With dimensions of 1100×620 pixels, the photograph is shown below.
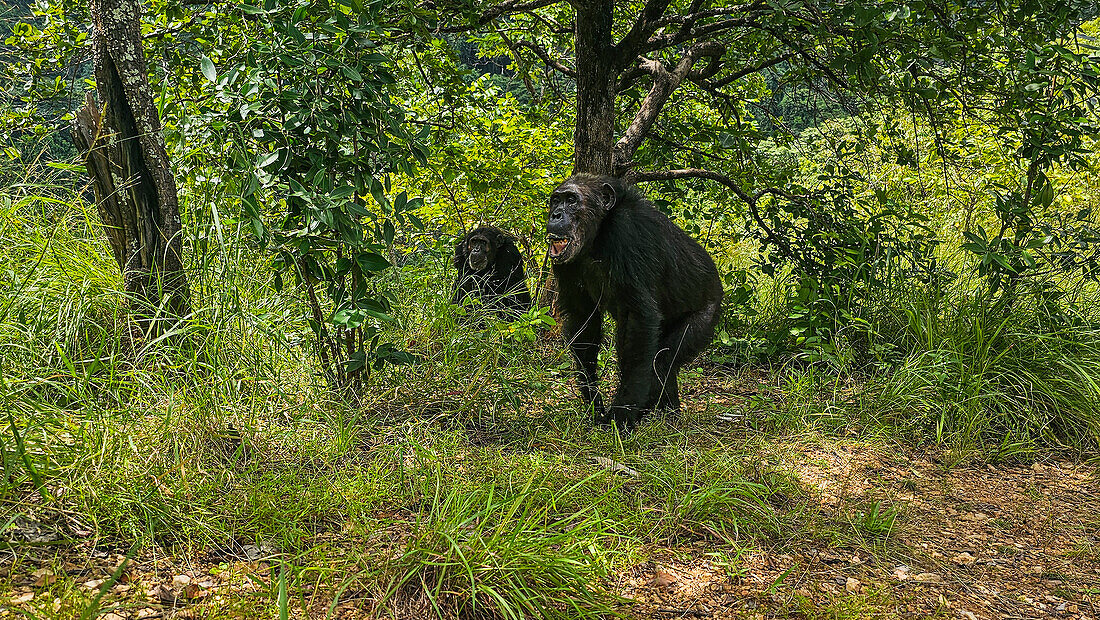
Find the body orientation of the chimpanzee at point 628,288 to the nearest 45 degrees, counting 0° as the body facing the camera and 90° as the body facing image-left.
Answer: approximately 45°

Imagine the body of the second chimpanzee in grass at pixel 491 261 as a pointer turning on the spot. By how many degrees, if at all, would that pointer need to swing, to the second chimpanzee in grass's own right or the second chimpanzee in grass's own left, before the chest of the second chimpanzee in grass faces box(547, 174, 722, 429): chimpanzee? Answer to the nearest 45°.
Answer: approximately 45° to the second chimpanzee in grass's own left

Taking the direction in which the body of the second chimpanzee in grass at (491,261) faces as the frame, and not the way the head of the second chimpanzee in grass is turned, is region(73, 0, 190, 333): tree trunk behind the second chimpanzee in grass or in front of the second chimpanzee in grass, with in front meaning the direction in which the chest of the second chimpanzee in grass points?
in front

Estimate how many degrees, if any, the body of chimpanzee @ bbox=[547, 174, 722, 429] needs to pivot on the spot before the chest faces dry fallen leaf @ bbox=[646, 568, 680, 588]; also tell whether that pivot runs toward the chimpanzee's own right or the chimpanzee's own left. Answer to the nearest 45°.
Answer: approximately 45° to the chimpanzee's own left

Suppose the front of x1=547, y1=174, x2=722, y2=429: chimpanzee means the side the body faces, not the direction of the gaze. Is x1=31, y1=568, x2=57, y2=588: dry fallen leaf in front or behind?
in front

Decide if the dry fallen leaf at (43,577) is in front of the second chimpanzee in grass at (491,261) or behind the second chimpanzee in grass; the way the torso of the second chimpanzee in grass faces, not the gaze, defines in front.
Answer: in front

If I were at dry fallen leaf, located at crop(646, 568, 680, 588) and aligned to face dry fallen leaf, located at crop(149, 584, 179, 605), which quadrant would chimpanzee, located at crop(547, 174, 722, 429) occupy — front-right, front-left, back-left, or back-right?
back-right

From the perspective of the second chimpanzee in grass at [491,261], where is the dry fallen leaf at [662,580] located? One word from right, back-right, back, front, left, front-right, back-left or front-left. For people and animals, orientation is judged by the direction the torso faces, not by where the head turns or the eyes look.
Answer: front-left

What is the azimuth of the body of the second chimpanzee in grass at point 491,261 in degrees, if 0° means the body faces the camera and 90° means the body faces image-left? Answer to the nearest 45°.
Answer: approximately 45°

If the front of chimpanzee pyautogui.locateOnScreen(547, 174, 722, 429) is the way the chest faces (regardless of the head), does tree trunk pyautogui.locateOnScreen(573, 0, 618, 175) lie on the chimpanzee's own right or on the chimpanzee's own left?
on the chimpanzee's own right
